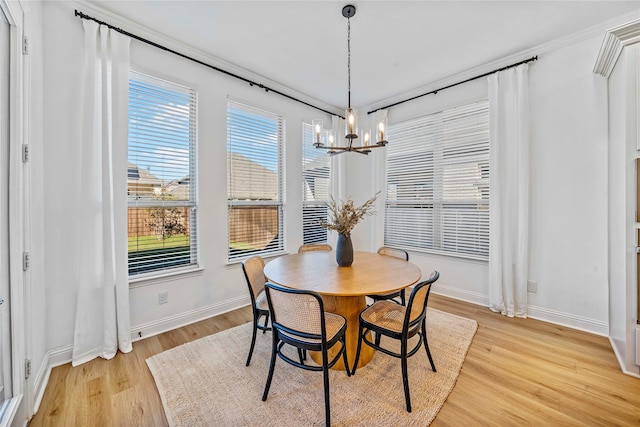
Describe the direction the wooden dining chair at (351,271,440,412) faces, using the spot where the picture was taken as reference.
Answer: facing away from the viewer and to the left of the viewer

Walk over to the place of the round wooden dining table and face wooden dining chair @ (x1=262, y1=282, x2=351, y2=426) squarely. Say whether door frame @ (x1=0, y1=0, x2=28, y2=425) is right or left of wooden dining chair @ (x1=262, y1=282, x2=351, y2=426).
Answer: right

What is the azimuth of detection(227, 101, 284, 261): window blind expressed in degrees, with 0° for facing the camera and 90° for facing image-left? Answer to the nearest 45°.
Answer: approximately 315°

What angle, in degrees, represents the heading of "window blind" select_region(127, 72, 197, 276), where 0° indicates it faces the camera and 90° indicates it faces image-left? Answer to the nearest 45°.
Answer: approximately 315°

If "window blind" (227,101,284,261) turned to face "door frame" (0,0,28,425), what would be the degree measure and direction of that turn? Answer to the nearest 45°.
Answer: approximately 90° to its right

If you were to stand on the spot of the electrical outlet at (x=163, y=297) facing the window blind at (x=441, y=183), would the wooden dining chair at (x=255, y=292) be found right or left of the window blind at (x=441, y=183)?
right

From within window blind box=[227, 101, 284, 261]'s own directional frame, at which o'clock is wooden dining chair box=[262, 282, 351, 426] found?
The wooden dining chair is roughly at 1 o'clock from the window blind.

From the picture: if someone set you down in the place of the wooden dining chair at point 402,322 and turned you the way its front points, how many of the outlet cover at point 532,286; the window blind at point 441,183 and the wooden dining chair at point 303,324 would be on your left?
1
